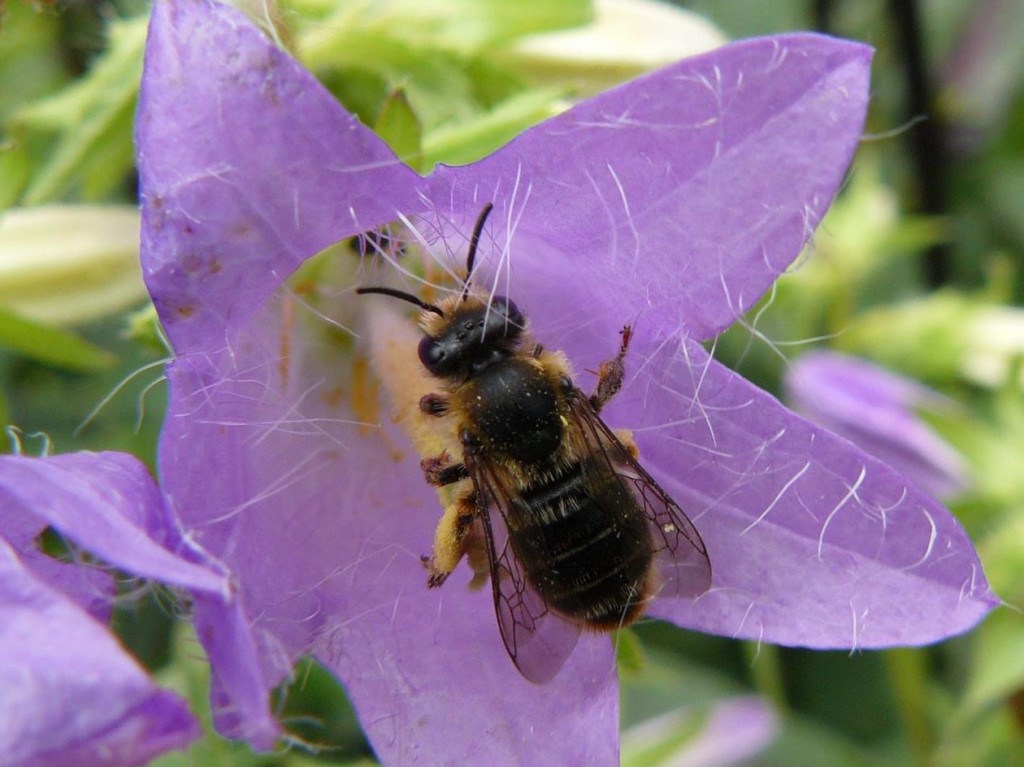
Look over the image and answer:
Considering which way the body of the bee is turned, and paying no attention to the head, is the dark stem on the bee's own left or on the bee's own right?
on the bee's own right

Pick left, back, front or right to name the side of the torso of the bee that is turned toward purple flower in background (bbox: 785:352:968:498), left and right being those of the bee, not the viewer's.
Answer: right

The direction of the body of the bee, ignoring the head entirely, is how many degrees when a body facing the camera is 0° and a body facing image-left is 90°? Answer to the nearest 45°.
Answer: approximately 135°
